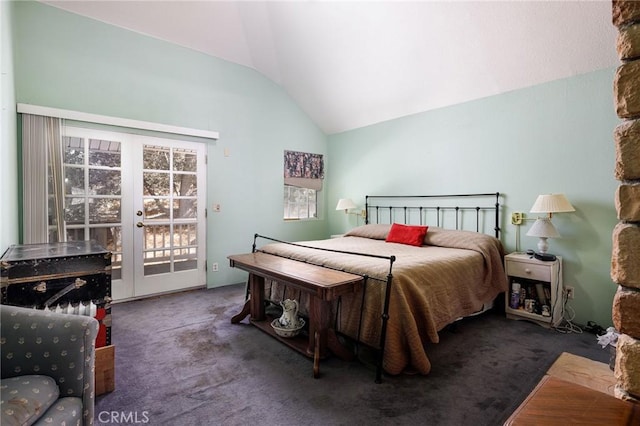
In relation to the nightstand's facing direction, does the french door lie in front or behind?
in front

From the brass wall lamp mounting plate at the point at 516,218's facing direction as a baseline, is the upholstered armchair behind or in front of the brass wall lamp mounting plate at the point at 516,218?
in front

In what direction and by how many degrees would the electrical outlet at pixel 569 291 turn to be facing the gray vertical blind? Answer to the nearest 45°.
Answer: approximately 45° to its right

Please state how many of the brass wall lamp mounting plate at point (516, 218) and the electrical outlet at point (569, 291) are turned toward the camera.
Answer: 2

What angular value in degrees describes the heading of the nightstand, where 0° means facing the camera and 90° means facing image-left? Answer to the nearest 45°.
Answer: approximately 45°

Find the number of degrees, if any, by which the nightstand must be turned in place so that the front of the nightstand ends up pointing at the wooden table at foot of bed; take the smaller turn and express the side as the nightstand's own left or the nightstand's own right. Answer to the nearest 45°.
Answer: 0° — it already faces it

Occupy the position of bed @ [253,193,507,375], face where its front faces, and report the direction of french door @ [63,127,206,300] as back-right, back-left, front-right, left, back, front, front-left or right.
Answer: front-right

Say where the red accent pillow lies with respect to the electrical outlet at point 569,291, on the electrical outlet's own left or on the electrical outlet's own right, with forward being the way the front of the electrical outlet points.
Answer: on the electrical outlet's own right

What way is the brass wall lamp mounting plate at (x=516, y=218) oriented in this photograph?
toward the camera

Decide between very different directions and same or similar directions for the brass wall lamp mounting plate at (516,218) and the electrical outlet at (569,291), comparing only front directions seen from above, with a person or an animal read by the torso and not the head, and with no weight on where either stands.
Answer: same or similar directions

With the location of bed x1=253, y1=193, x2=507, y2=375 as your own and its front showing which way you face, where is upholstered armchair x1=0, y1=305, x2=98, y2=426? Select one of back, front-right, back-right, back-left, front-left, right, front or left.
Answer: front

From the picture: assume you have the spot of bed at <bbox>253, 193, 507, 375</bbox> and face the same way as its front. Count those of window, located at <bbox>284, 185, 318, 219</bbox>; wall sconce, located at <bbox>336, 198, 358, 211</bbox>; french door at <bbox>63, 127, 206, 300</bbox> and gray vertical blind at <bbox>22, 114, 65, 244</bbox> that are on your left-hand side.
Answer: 0

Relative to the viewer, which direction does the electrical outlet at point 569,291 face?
toward the camera

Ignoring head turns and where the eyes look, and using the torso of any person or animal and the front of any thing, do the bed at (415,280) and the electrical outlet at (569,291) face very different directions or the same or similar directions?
same or similar directions

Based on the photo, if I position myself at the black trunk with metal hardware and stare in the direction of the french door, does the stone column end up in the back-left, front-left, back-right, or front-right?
back-right
